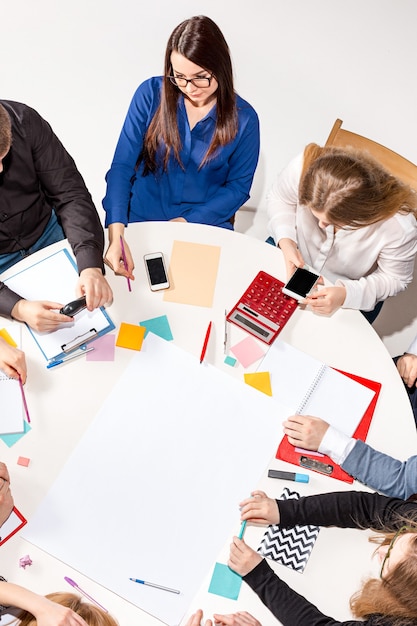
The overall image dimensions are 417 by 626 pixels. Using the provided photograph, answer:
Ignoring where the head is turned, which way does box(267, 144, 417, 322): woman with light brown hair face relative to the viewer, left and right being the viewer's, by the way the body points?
facing the viewer and to the left of the viewer

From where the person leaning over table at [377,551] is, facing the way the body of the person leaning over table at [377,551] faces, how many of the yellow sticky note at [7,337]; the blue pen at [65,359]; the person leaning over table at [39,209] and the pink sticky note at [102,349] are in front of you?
4

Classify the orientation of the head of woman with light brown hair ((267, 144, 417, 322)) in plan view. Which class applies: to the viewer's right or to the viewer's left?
to the viewer's left

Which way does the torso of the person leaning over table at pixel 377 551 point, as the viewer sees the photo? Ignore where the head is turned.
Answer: to the viewer's left
